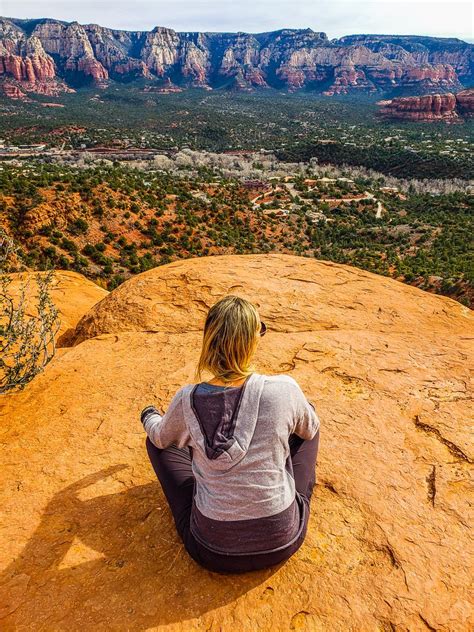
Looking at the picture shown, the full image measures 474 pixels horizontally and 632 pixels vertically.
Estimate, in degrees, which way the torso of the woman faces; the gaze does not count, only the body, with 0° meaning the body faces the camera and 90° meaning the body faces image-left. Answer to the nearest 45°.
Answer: approximately 180°
